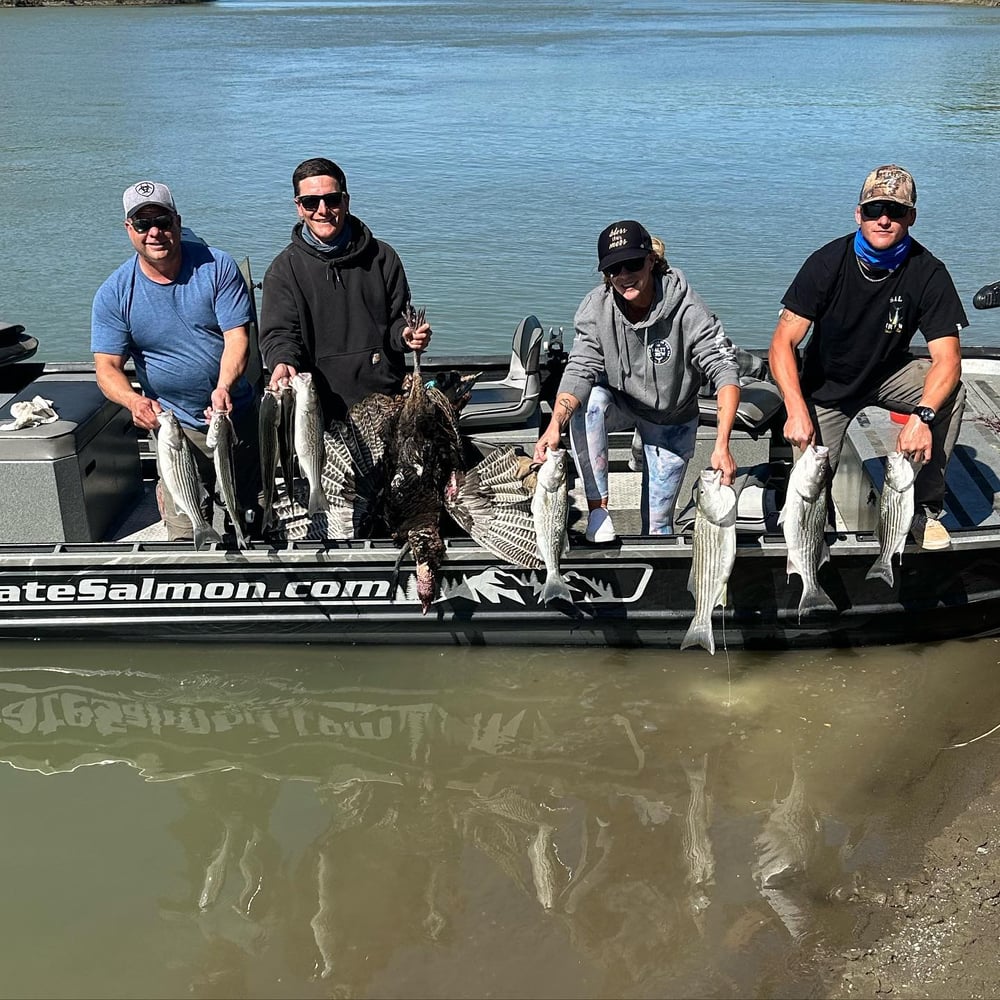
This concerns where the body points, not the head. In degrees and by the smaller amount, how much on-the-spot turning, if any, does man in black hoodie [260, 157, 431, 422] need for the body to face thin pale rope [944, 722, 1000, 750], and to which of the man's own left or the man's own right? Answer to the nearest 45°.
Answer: approximately 90° to the man's own left

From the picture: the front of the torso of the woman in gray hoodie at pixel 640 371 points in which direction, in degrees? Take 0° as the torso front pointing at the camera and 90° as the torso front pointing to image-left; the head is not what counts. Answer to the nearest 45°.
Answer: approximately 0°

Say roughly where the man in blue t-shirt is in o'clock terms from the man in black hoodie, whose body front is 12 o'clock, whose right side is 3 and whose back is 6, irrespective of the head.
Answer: The man in blue t-shirt is roughly at 3 o'clock from the man in black hoodie.

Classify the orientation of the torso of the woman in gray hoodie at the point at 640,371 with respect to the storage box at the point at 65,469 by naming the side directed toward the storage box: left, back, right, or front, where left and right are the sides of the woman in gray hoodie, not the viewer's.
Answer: right

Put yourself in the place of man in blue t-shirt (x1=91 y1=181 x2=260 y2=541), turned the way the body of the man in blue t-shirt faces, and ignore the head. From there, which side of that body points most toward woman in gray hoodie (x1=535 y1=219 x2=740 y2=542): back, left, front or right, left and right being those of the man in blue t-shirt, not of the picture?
left

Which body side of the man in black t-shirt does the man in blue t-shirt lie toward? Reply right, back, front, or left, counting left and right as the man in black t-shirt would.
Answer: right
